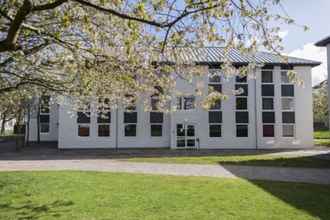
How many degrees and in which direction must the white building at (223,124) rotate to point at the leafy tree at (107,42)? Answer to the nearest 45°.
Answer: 0° — it already faces it

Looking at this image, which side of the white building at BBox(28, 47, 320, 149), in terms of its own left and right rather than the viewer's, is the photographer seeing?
front
